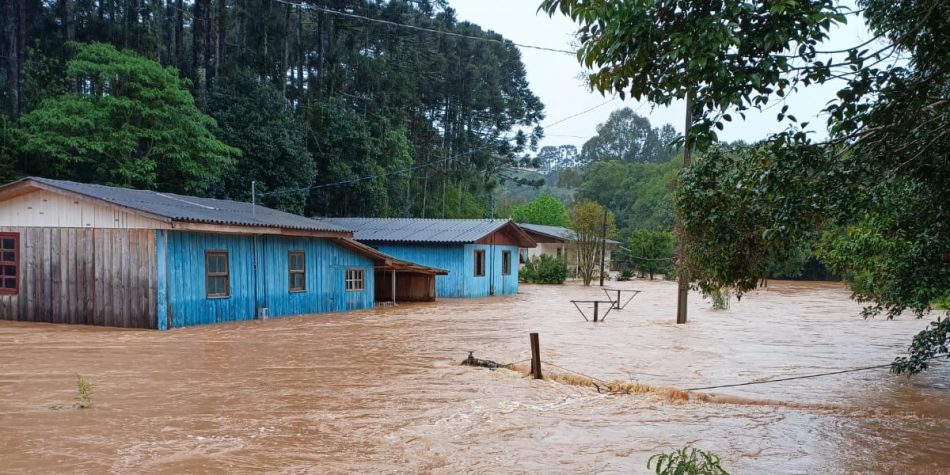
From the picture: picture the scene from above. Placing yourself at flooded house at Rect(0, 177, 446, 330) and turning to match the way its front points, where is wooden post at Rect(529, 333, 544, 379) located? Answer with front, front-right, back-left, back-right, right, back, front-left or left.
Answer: front

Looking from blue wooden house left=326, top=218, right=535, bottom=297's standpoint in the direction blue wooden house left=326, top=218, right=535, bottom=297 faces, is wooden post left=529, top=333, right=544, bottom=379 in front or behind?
in front

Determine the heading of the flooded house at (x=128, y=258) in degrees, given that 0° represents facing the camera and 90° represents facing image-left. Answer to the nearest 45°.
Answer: approximately 315°

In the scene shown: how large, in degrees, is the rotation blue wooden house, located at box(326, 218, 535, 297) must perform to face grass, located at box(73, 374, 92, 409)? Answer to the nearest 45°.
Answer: approximately 45° to its right

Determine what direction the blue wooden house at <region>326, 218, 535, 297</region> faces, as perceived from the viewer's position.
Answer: facing the viewer and to the right of the viewer

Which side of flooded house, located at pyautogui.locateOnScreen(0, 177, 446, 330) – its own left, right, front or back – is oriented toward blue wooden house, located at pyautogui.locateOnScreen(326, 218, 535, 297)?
left

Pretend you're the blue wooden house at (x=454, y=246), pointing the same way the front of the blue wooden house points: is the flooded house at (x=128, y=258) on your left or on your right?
on your right

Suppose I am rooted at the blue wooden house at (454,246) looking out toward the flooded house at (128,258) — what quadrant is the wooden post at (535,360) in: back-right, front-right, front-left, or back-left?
front-left

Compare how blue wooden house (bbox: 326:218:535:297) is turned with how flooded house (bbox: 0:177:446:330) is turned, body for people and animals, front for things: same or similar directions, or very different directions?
same or similar directions

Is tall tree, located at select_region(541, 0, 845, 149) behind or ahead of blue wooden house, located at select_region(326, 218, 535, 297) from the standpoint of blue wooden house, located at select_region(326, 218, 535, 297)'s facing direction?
ahead

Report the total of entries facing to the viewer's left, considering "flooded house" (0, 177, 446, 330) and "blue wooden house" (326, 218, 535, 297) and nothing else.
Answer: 0
